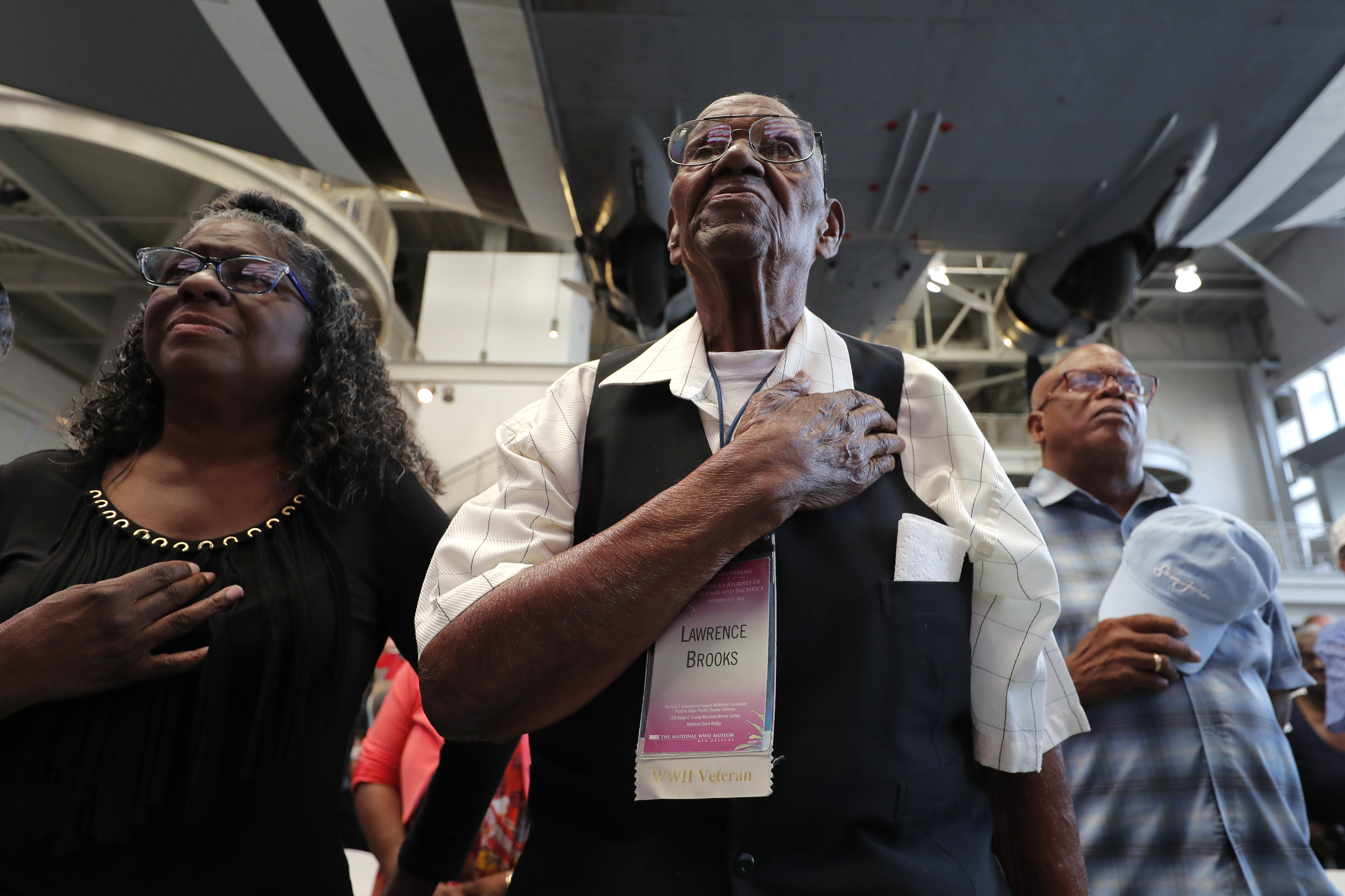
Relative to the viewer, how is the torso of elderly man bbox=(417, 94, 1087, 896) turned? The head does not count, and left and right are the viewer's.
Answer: facing the viewer

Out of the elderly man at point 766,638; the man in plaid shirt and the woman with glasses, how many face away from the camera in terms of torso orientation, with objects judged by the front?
0

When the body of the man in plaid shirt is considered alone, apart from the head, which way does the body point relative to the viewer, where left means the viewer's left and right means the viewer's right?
facing the viewer and to the right of the viewer

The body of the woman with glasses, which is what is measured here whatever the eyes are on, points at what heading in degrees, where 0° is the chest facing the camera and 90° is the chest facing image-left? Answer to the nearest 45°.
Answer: approximately 45°

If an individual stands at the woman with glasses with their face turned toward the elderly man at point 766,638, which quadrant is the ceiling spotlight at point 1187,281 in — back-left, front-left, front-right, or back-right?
front-left
